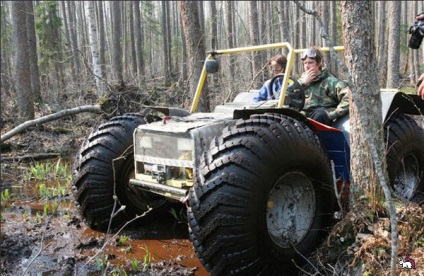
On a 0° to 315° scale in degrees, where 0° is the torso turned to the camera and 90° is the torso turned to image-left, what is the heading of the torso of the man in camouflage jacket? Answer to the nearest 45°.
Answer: approximately 45°

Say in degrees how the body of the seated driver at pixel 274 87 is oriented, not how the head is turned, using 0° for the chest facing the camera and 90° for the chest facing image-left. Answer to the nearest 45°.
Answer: approximately 45°

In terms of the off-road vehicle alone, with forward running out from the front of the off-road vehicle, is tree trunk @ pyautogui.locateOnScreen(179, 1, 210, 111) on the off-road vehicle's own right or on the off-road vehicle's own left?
on the off-road vehicle's own right

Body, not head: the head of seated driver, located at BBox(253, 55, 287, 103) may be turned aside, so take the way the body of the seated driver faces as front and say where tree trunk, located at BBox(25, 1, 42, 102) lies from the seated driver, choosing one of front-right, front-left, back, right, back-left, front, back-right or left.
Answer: right

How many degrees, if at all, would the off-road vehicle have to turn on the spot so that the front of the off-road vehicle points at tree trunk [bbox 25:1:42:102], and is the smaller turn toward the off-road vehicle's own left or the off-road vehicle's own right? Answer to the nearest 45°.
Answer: approximately 90° to the off-road vehicle's own right

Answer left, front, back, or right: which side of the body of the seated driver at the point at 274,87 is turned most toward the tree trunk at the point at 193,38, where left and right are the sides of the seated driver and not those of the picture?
right

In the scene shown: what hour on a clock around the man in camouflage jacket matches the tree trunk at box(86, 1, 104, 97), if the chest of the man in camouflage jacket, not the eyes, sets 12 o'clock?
The tree trunk is roughly at 3 o'clock from the man in camouflage jacket.

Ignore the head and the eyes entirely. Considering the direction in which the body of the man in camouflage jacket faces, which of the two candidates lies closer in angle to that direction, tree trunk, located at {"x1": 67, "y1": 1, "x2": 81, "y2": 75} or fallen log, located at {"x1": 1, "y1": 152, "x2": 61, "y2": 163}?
the fallen log

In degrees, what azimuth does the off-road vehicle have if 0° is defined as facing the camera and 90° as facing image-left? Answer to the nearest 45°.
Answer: approximately 45°

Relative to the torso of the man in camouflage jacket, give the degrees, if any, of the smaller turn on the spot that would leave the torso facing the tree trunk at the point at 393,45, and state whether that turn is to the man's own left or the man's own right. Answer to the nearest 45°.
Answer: approximately 135° to the man's own right
